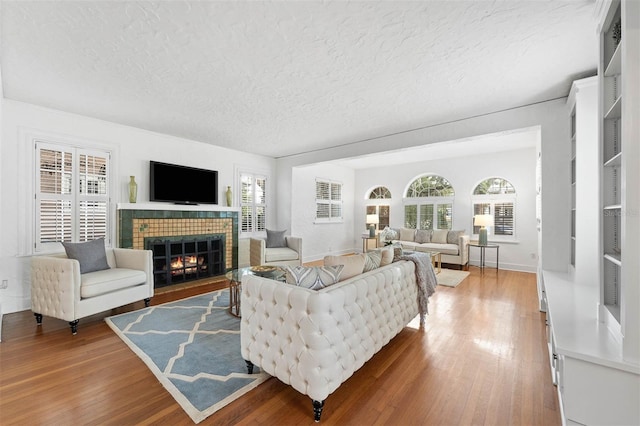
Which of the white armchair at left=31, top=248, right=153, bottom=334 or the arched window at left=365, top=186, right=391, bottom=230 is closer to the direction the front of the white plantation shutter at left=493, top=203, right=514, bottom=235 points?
the white armchair

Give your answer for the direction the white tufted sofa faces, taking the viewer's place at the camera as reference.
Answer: facing away from the viewer and to the left of the viewer

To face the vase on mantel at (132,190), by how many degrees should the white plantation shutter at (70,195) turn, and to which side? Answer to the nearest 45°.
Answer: approximately 45° to its left

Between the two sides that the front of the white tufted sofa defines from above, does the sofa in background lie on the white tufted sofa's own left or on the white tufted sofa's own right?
on the white tufted sofa's own right

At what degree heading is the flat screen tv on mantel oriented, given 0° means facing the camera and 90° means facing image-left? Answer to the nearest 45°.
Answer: approximately 315°

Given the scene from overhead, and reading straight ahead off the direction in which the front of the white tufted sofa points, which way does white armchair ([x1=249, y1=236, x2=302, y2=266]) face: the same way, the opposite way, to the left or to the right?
the opposite way
